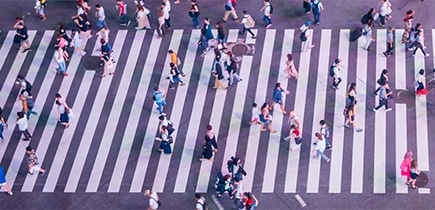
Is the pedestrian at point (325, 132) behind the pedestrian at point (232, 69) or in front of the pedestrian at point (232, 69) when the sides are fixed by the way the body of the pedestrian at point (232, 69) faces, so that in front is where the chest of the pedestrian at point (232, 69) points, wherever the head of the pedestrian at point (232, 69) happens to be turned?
behind

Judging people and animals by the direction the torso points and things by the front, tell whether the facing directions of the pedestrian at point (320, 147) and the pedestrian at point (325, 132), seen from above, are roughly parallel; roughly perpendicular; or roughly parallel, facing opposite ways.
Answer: roughly parallel
